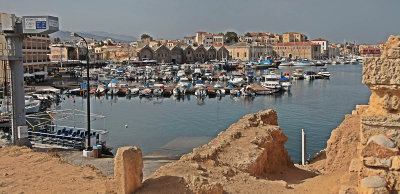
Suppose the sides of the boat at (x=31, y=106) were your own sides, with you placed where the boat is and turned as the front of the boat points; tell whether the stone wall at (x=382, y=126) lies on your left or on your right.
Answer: on your right

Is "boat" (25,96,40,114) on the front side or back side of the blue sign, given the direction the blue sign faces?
on the back side

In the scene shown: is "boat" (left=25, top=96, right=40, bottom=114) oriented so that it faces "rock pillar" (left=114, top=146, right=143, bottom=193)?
no

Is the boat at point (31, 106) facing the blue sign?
no

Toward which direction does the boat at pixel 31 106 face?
to the viewer's right

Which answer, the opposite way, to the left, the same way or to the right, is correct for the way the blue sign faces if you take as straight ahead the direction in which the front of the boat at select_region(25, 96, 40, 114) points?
to the right

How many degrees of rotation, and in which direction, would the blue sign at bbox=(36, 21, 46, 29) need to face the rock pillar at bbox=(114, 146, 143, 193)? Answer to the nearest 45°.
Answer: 0° — it already faces it

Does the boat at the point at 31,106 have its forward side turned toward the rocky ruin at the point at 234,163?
no

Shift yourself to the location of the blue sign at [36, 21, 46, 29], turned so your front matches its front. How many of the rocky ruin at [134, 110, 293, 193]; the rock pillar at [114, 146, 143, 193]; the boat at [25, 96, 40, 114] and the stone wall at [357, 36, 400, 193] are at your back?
1

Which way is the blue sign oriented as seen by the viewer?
toward the camera

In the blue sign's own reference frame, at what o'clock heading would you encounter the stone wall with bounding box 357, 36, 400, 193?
The stone wall is roughly at 11 o'clock from the blue sign.

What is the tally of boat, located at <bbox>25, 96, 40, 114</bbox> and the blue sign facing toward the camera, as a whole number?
1

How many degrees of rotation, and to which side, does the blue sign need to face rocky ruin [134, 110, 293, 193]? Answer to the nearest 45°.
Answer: approximately 45° to its left

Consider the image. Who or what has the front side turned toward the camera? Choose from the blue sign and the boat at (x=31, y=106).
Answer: the blue sign

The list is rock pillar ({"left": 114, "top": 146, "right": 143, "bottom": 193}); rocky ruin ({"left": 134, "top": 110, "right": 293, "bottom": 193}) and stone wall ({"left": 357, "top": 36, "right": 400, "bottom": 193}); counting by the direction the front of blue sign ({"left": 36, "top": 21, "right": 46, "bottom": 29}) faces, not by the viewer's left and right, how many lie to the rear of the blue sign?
0
